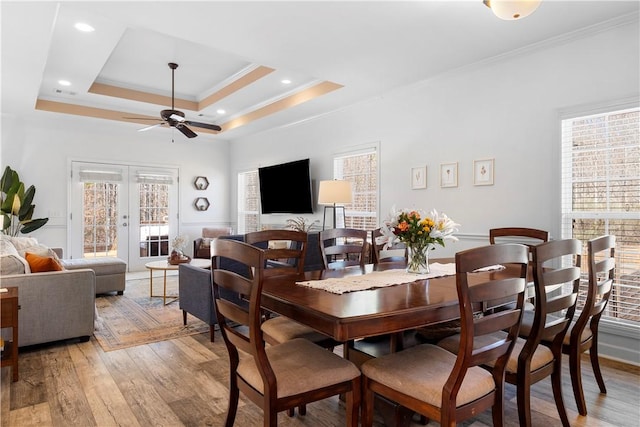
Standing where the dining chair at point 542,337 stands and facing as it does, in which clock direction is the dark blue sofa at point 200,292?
The dark blue sofa is roughly at 11 o'clock from the dining chair.

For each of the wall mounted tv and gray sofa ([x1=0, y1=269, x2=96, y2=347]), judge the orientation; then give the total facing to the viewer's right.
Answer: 1

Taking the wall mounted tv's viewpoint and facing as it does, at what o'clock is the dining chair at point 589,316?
The dining chair is roughly at 10 o'clock from the wall mounted tv.

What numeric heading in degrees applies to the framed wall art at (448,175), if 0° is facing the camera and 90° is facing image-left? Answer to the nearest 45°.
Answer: approximately 45°

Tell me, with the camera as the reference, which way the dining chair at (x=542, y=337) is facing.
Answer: facing away from the viewer and to the left of the viewer

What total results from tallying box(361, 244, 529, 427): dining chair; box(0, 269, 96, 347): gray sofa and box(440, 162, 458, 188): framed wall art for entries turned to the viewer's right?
1

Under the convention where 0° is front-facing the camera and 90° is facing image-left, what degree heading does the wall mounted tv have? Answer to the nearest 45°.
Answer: approximately 45°

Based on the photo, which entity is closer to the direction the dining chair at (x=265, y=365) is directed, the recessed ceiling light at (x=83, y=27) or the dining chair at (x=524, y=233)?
the dining chair

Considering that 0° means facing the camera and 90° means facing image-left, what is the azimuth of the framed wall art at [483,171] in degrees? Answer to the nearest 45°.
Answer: approximately 45°

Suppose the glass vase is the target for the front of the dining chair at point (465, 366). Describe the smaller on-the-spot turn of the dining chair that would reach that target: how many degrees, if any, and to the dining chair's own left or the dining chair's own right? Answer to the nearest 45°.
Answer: approximately 45° to the dining chair's own right

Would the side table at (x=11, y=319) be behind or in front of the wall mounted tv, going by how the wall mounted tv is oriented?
in front

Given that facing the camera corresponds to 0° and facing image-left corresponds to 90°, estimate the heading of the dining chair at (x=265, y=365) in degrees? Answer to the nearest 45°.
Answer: approximately 225°

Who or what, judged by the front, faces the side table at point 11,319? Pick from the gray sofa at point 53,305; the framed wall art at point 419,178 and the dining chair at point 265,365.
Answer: the framed wall art
